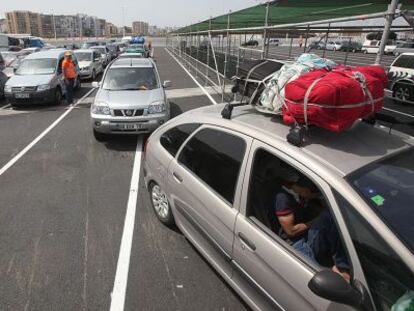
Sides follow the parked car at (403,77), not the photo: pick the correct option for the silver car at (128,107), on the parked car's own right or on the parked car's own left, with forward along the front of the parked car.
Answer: on the parked car's own right

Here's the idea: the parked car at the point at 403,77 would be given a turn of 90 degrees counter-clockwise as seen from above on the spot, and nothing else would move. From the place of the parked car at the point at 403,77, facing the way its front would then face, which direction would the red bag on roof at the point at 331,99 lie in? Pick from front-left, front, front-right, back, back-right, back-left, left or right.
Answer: back

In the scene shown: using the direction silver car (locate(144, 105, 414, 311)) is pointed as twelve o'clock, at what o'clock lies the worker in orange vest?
The worker in orange vest is roughly at 6 o'clock from the silver car.

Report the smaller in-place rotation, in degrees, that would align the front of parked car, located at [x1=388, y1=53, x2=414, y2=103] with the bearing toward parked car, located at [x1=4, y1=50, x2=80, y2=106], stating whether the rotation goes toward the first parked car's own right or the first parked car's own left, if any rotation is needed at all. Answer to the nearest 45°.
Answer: approximately 135° to the first parked car's own right

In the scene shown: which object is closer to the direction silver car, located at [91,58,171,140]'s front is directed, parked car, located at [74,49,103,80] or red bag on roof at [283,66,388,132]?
the red bag on roof

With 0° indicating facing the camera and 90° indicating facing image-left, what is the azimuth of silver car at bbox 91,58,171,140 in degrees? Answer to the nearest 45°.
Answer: approximately 0°

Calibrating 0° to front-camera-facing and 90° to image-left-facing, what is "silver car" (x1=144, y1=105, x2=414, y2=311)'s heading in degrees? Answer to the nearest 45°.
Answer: approximately 315°

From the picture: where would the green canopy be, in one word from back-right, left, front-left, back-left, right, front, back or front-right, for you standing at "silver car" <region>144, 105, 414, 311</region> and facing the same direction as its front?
back-left

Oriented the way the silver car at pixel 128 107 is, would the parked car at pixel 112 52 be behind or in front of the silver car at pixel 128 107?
behind

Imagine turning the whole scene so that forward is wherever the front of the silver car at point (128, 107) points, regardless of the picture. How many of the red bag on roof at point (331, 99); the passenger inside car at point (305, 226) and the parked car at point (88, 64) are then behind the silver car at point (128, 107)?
1

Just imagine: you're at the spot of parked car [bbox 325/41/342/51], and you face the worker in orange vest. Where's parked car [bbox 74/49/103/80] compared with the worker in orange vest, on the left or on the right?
right

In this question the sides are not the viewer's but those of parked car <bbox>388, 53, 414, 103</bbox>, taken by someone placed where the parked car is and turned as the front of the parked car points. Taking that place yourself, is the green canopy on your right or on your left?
on your right
